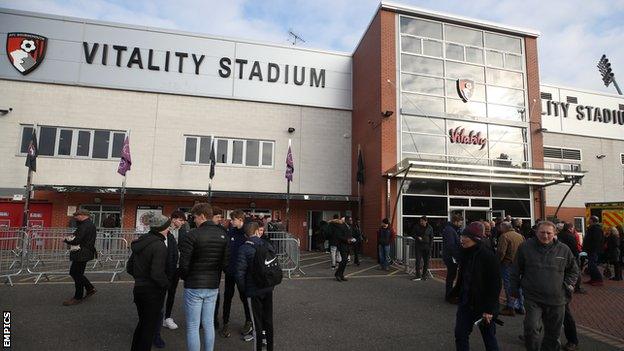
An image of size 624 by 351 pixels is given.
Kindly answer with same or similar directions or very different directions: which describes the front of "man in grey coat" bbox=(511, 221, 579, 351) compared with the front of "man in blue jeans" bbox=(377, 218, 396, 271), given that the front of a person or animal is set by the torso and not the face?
same or similar directions

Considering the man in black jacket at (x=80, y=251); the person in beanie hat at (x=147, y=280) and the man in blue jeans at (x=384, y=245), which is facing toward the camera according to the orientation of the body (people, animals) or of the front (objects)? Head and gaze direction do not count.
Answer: the man in blue jeans

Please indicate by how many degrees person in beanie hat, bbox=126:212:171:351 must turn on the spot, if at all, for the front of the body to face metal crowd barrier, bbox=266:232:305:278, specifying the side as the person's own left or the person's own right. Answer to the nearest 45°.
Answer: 0° — they already face it

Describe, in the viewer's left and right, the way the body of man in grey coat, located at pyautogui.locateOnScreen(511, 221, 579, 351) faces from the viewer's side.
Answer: facing the viewer

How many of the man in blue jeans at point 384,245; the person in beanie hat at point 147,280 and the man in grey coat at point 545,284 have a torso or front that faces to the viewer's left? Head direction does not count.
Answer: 0

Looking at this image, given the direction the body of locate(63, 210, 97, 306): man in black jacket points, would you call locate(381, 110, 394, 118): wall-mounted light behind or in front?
behind

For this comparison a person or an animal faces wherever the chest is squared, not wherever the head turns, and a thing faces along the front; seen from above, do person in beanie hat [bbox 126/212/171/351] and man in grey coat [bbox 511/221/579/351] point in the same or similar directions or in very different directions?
very different directions

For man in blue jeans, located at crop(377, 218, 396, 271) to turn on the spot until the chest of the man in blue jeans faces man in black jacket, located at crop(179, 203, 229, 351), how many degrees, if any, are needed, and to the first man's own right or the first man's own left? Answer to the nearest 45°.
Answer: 0° — they already face them

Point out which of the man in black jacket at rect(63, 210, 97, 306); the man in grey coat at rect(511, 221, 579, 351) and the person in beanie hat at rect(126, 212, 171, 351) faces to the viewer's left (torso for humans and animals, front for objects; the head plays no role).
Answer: the man in black jacket

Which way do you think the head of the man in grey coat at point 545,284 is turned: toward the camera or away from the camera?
toward the camera

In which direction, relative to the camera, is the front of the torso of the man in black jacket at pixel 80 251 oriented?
to the viewer's left

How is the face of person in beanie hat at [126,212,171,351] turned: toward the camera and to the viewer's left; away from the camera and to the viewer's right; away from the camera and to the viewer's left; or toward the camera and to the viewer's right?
away from the camera and to the viewer's right

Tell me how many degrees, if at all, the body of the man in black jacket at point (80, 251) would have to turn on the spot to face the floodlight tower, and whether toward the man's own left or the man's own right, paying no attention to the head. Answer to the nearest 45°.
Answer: approximately 180°

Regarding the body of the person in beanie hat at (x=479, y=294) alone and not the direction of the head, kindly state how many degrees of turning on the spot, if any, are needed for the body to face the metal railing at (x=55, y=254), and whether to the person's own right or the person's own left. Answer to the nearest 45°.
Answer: approximately 45° to the person's own right

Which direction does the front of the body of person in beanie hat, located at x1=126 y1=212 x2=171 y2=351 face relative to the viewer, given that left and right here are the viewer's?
facing away from the viewer and to the right of the viewer

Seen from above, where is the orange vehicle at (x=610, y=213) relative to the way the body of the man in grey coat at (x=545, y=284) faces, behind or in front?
behind

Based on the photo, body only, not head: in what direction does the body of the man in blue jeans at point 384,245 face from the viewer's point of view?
toward the camera

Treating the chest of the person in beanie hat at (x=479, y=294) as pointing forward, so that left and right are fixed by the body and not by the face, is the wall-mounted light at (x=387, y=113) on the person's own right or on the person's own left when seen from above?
on the person's own right
